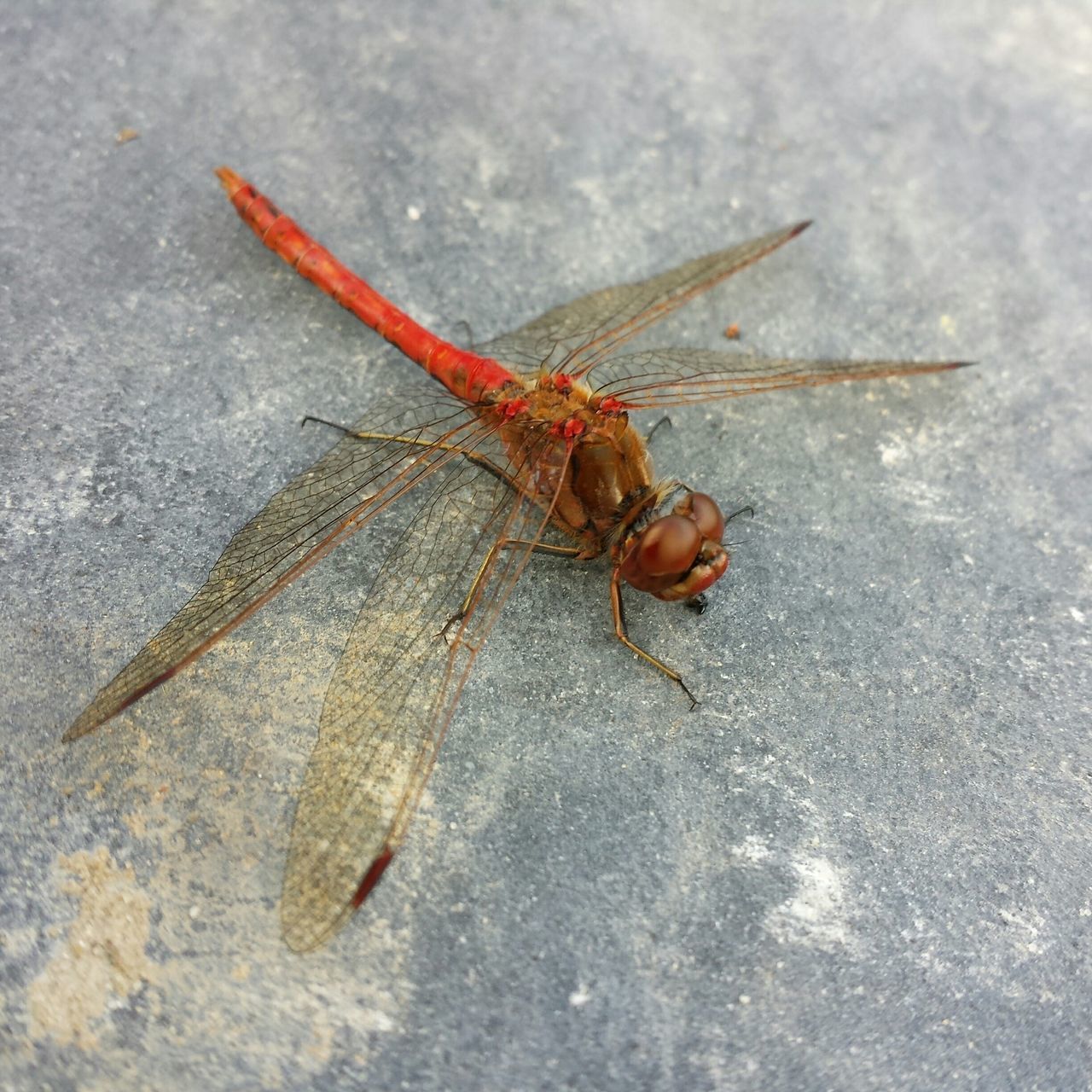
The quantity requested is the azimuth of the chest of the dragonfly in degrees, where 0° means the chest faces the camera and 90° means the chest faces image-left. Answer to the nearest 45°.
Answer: approximately 315°
